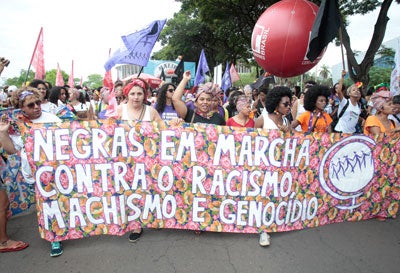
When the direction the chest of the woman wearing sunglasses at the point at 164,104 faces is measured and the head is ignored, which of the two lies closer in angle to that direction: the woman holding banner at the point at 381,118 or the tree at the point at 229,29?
the woman holding banner

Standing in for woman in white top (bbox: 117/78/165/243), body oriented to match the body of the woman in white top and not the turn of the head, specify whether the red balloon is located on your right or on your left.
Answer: on your left

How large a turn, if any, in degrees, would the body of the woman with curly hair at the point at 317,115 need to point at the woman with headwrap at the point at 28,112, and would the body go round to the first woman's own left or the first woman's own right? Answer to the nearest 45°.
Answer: approximately 90° to the first woman's own right

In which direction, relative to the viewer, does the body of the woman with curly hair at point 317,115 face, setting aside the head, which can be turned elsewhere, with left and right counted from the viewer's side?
facing the viewer and to the right of the viewer

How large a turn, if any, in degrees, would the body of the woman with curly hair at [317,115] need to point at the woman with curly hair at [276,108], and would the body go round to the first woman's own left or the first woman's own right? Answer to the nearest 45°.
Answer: approximately 90° to the first woman's own right

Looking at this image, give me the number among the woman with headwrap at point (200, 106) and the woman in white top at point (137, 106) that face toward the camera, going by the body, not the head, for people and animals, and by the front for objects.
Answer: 2

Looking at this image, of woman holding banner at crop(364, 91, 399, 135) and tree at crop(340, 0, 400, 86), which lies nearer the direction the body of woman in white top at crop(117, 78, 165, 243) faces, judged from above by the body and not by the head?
the woman holding banner
